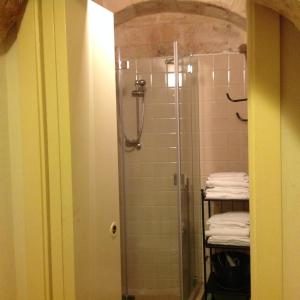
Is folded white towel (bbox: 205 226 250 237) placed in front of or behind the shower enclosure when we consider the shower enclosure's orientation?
in front

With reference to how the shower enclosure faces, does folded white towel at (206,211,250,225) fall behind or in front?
in front
